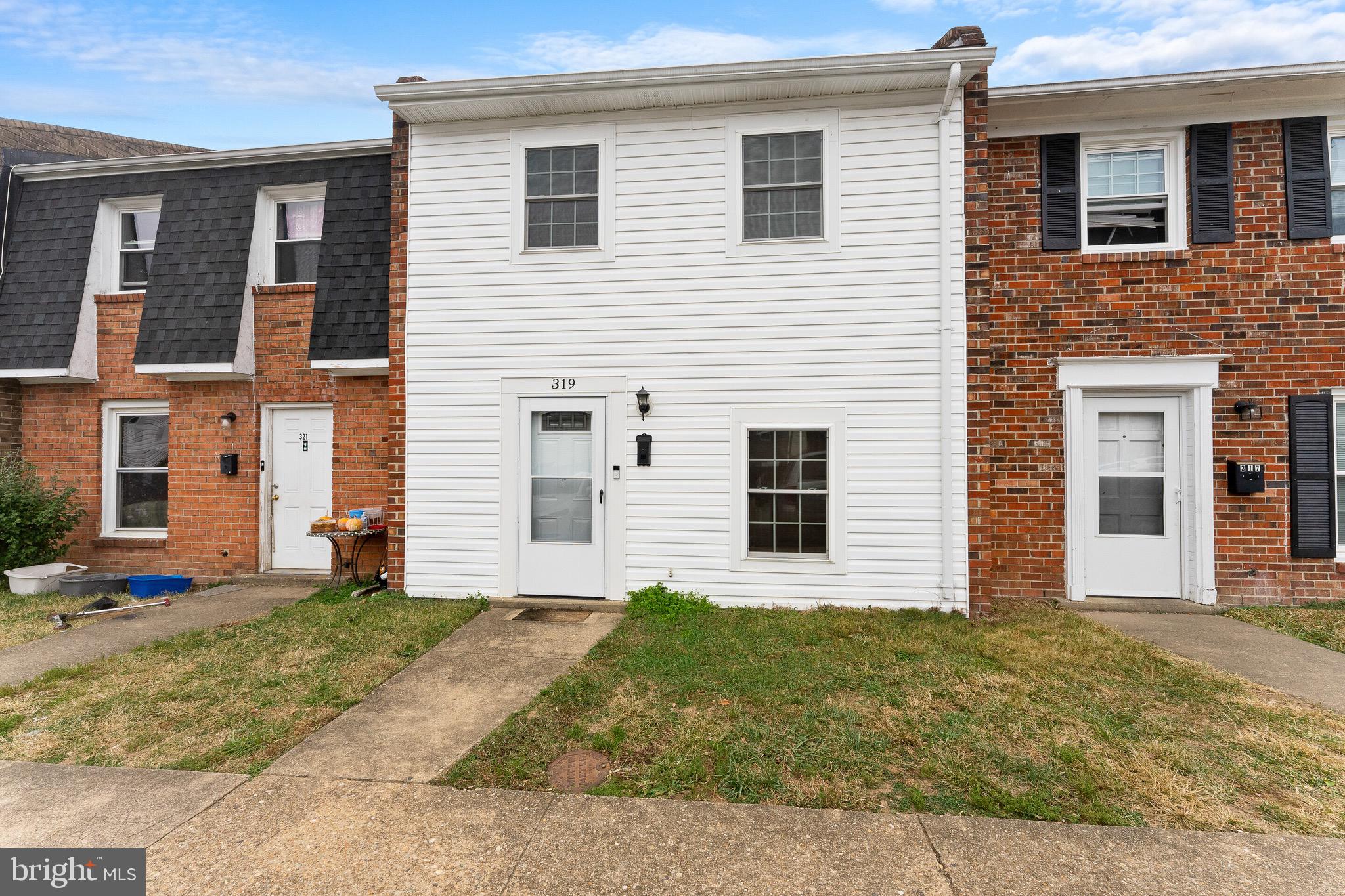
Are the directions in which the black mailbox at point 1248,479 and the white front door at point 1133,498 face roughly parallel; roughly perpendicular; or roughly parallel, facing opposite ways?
roughly parallel

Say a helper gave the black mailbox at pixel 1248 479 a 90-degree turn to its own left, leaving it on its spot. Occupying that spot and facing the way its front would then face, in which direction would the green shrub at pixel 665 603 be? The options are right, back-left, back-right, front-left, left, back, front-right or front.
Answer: back-right

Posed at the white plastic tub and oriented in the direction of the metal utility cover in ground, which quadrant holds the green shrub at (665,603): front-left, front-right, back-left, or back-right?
front-left

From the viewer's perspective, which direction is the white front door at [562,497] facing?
toward the camera

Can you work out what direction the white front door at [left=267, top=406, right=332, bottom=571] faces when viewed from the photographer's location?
facing the viewer

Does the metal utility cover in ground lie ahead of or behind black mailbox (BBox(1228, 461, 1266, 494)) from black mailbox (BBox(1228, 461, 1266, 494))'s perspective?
ahead

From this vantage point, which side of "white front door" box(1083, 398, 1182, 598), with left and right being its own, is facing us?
front

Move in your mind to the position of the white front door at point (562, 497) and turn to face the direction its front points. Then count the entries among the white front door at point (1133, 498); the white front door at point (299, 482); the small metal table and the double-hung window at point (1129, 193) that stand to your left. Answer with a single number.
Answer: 2

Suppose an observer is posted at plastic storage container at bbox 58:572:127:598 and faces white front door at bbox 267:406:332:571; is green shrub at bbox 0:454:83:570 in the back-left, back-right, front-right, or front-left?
back-left

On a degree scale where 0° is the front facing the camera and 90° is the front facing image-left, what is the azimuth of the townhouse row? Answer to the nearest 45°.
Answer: approximately 0°
